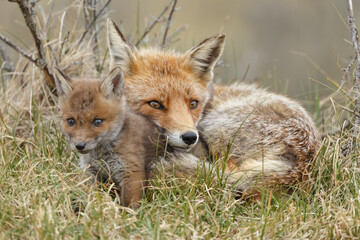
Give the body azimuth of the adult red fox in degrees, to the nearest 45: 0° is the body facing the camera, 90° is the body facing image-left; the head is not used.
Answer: approximately 45°

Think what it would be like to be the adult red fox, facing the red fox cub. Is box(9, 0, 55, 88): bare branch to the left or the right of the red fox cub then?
right

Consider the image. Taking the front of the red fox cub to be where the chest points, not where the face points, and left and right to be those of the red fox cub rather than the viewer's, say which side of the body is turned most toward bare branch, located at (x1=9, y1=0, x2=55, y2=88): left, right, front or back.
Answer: right

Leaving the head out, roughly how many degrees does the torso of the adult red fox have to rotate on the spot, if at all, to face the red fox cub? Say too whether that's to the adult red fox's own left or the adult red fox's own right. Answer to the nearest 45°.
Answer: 0° — it already faces it

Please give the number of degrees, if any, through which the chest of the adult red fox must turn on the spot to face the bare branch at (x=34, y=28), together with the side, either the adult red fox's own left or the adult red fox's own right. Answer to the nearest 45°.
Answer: approximately 45° to the adult red fox's own right

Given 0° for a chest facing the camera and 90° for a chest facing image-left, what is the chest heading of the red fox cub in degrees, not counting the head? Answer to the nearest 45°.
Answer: approximately 45°

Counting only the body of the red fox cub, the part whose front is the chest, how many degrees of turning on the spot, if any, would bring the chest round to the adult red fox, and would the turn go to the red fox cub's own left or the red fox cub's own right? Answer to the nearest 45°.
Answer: approximately 180°
